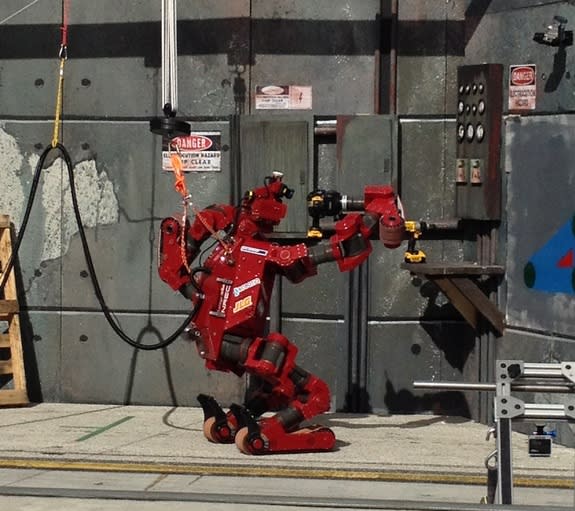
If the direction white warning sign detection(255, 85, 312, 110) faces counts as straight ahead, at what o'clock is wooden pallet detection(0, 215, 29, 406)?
The wooden pallet is roughly at 3 o'clock from the white warning sign.

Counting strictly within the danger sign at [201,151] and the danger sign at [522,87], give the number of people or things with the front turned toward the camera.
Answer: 2

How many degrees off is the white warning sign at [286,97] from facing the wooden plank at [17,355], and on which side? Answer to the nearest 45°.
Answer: approximately 90° to its right

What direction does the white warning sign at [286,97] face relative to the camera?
toward the camera

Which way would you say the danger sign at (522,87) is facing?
toward the camera

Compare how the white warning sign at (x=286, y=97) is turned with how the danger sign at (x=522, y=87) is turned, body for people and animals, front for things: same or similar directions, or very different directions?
same or similar directions

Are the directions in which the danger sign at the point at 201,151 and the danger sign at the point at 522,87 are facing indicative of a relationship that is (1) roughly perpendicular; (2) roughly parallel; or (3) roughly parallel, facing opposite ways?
roughly parallel

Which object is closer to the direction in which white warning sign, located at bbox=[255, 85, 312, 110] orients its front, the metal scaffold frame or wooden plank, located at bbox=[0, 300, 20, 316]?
the metal scaffold frame

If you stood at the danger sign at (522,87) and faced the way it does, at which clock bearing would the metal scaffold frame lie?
The metal scaffold frame is roughly at 12 o'clock from the danger sign.

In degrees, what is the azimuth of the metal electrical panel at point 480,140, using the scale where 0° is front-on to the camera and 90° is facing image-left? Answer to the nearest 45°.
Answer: approximately 45°
